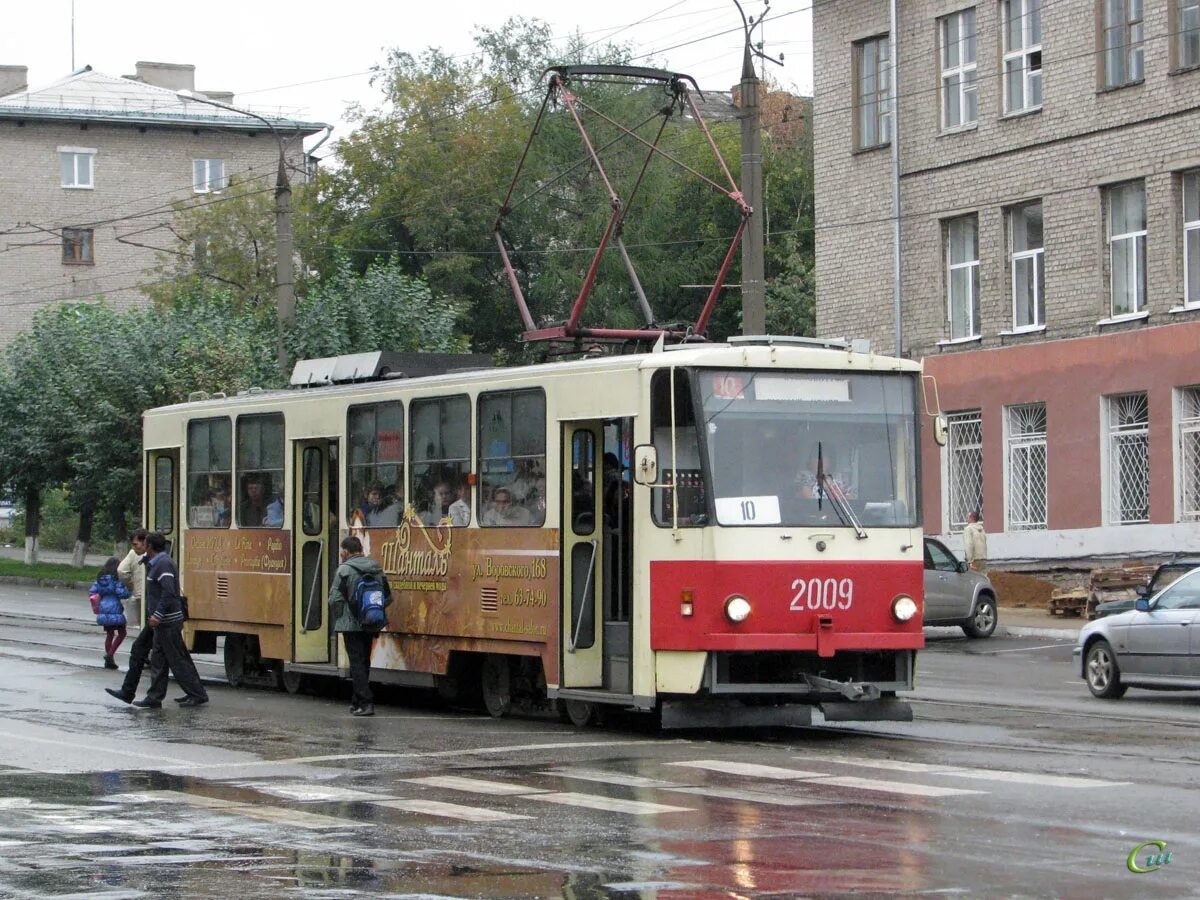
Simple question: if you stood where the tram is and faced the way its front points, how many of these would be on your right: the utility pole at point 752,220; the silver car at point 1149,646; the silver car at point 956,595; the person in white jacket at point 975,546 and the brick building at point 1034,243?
0

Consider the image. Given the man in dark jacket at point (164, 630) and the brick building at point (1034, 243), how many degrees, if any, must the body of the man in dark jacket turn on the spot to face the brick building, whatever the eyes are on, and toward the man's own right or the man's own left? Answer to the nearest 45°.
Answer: approximately 135° to the man's own right

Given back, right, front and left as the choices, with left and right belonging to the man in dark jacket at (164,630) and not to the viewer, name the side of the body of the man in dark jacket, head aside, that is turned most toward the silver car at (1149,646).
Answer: back

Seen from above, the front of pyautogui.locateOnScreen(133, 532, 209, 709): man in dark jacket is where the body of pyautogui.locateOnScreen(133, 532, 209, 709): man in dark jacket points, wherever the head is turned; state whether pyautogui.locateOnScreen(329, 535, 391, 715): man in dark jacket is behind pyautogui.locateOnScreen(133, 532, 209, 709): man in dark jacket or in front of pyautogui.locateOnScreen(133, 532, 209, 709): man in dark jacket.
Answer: behind

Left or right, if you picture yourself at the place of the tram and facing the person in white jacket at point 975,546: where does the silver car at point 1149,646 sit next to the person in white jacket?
right

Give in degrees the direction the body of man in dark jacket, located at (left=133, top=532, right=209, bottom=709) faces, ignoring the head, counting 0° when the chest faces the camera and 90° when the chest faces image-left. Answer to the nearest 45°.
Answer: approximately 90°

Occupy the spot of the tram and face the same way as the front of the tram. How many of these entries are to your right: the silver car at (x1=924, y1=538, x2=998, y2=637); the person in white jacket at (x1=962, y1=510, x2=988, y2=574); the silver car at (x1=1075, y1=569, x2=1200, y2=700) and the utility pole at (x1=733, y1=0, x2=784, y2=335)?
0

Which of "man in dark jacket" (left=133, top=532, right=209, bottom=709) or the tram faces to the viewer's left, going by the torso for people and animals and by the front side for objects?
the man in dark jacket

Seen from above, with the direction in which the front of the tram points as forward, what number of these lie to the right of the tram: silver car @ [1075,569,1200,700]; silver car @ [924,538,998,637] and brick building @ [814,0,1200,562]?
0

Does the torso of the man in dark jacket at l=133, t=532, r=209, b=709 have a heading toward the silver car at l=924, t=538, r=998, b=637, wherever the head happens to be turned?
no

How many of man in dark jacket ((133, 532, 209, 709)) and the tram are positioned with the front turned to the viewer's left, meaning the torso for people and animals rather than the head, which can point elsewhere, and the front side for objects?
1

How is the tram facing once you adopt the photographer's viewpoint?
facing the viewer and to the right of the viewer

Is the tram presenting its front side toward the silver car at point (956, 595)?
no

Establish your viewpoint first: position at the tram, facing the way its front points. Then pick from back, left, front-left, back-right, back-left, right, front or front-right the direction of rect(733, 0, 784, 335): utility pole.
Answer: back-left

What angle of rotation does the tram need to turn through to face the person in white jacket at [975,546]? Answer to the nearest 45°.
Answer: approximately 135° to its left
